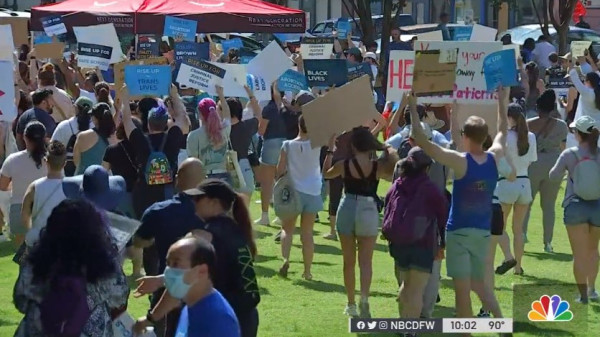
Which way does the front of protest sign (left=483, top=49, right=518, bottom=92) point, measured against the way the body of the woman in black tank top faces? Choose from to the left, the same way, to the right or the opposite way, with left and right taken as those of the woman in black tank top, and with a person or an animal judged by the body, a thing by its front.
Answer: the opposite way

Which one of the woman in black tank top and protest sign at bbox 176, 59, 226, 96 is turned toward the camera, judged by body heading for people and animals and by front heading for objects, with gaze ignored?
the protest sign

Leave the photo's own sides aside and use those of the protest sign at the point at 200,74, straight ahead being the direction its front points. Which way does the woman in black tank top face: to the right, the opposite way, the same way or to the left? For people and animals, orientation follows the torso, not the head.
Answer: the opposite way

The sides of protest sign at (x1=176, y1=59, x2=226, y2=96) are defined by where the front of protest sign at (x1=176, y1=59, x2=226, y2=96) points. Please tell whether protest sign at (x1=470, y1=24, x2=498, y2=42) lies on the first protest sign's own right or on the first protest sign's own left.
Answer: on the first protest sign's own left

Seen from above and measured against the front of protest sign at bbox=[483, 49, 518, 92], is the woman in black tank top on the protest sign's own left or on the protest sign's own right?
on the protest sign's own right

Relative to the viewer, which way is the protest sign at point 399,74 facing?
toward the camera

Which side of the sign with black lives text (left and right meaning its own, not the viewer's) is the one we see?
front

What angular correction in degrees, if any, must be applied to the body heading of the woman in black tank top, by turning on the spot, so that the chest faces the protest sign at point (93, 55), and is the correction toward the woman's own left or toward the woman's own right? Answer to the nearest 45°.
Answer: approximately 45° to the woman's own left

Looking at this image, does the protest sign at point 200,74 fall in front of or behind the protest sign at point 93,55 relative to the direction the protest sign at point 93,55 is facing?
in front

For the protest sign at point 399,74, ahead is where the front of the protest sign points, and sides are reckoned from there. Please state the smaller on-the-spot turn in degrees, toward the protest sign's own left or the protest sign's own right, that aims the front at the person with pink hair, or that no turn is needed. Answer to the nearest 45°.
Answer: approximately 90° to the protest sign's own right

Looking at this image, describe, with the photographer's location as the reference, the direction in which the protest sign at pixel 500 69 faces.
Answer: facing the viewer

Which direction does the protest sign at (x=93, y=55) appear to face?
toward the camera

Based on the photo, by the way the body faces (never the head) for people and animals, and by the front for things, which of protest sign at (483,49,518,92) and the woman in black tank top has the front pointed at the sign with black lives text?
the woman in black tank top

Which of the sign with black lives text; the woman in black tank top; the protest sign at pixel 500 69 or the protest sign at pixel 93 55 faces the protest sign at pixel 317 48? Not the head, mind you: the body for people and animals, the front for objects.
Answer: the woman in black tank top

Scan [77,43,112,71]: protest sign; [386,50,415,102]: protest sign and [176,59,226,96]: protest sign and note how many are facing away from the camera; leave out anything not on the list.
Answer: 0

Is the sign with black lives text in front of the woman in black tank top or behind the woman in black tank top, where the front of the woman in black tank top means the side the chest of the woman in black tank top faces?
in front

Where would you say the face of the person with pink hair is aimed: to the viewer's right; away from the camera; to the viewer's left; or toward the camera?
away from the camera

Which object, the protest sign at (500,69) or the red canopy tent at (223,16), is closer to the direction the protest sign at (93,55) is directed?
the protest sign
